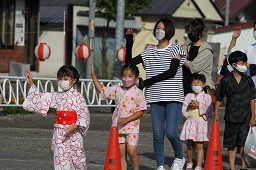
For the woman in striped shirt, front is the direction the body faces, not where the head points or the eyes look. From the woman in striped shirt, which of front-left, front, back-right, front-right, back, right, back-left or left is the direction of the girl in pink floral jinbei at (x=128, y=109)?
front-right

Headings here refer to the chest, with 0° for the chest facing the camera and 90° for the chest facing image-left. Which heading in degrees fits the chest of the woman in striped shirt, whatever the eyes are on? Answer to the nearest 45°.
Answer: approximately 0°

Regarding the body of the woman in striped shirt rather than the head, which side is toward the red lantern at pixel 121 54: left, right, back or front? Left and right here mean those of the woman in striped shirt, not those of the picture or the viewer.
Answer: back

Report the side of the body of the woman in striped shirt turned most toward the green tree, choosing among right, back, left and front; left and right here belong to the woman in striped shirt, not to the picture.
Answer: back

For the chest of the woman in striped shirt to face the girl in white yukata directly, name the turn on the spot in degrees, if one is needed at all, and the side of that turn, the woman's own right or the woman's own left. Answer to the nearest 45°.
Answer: approximately 45° to the woman's own right

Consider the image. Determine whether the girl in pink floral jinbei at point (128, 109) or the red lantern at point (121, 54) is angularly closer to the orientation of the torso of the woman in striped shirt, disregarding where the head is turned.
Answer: the girl in pink floral jinbei
